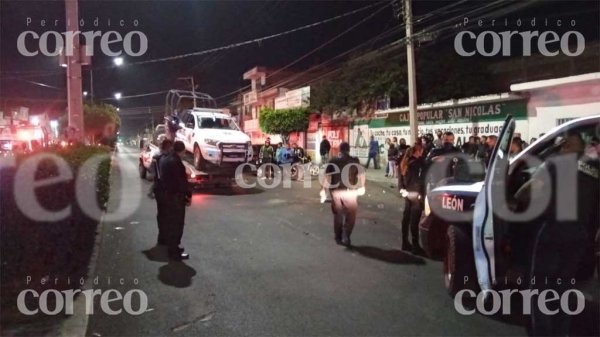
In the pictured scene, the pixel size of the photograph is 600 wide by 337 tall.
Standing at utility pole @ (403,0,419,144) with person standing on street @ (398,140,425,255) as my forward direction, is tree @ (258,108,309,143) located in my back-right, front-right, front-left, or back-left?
back-right

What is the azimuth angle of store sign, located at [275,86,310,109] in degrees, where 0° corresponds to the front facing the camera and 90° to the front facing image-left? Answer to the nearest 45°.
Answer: approximately 45°

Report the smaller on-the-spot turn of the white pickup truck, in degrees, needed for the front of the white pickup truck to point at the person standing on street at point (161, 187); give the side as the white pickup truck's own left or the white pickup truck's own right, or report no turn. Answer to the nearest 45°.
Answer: approximately 45° to the white pickup truck's own right

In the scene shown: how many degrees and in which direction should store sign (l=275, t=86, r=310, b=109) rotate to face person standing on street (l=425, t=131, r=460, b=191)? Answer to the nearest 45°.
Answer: approximately 45° to its left
